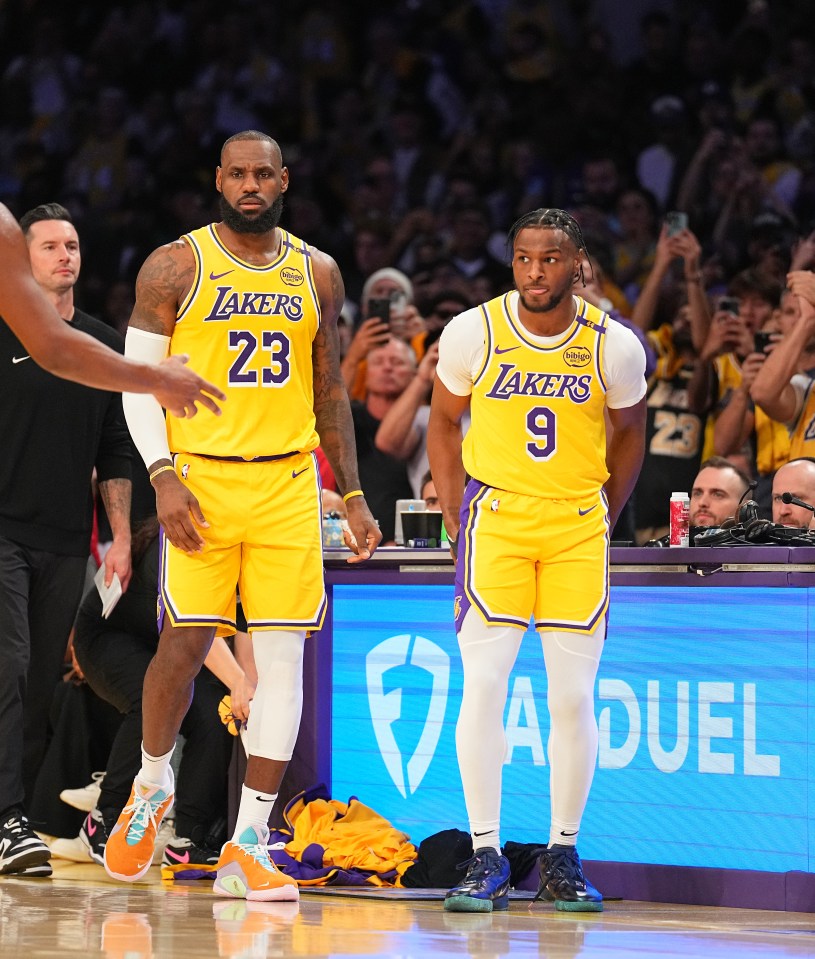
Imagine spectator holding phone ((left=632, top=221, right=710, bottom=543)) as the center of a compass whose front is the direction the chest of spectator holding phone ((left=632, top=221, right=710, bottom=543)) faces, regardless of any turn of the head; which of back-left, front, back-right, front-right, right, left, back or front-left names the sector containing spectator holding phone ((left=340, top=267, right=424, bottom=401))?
right

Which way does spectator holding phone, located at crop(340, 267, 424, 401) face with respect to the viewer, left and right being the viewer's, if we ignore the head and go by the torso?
facing the viewer

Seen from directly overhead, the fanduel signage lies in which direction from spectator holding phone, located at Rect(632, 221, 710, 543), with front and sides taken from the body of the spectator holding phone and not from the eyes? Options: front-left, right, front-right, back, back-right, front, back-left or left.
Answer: front

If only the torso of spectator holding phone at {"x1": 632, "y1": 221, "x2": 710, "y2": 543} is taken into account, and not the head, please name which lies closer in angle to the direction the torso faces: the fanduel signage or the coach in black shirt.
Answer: the fanduel signage

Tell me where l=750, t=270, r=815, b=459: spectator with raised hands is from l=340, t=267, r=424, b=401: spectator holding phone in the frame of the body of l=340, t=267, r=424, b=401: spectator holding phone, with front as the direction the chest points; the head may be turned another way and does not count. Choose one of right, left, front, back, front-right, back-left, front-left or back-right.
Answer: front-left

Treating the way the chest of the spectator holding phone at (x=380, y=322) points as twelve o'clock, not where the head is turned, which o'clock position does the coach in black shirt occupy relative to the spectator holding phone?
The coach in black shirt is roughly at 1 o'clock from the spectator holding phone.

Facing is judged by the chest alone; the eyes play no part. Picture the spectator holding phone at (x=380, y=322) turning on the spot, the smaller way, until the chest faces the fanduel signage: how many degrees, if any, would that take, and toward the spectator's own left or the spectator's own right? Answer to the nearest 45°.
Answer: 0° — they already face it

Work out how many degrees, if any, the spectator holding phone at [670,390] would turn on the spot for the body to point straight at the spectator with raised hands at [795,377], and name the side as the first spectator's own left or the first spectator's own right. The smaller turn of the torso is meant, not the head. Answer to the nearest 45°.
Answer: approximately 45° to the first spectator's own left

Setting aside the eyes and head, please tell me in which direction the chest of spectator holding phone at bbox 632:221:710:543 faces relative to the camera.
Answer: toward the camera

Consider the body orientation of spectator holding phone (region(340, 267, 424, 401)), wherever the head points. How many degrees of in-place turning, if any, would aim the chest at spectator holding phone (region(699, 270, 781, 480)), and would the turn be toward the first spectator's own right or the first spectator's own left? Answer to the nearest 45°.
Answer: approximately 90° to the first spectator's own left
